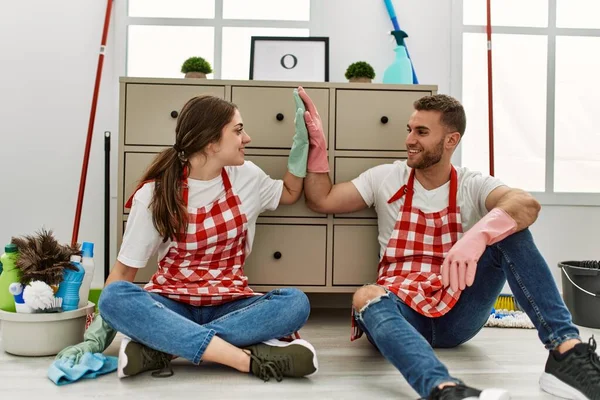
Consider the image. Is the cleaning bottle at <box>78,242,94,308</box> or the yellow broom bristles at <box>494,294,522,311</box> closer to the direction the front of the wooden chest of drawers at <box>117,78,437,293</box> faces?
the cleaning bottle

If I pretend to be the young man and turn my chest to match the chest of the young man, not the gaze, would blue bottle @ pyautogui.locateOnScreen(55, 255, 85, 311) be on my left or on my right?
on my right

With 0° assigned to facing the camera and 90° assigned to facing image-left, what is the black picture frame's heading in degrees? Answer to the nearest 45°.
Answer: approximately 0°

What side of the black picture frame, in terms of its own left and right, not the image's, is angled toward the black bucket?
left

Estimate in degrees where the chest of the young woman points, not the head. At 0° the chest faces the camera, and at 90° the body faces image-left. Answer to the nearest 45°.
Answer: approximately 0°

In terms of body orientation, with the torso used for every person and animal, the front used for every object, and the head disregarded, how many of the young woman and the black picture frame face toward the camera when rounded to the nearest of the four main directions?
2

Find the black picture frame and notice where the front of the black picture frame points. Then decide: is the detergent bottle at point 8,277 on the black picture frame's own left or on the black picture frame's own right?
on the black picture frame's own right

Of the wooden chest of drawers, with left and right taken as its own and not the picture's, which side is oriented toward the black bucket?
left

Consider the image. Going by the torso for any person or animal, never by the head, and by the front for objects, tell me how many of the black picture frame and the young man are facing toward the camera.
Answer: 2

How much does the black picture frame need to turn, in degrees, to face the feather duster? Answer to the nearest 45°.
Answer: approximately 45° to its right
